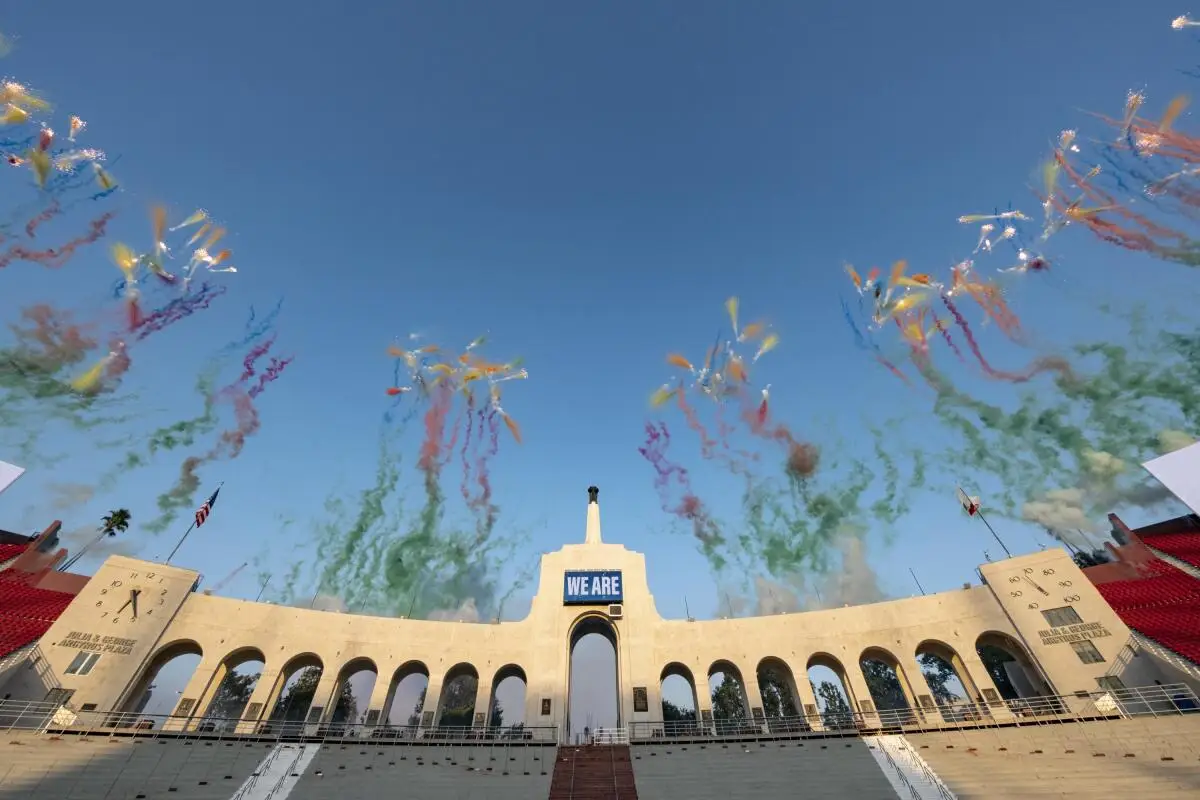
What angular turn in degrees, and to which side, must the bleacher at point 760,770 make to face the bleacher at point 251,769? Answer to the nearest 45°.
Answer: approximately 90° to its right

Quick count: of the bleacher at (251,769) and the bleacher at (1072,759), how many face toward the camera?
2

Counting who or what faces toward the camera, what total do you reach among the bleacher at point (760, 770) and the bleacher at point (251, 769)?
2

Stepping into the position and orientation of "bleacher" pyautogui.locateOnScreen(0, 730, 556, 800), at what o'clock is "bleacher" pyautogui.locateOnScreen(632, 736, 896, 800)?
"bleacher" pyautogui.locateOnScreen(632, 736, 896, 800) is roughly at 10 o'clock from "bleacher" pyautogui.locateOnScreen(0, 730, 556, 800).

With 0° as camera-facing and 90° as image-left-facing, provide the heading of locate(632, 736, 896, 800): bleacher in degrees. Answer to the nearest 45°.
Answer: approximately 0°

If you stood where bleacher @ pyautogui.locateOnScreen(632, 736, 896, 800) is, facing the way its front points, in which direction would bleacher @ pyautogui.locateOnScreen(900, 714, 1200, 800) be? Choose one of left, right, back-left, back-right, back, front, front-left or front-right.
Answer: left

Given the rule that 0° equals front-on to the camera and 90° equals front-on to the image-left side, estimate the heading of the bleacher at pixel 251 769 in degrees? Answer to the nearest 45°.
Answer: approximately 0°

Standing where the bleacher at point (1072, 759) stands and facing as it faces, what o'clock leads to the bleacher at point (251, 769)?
the bleacher at point (251, 769) is roughly at 2 o'clock from the bleacher at point (1072, 759).
